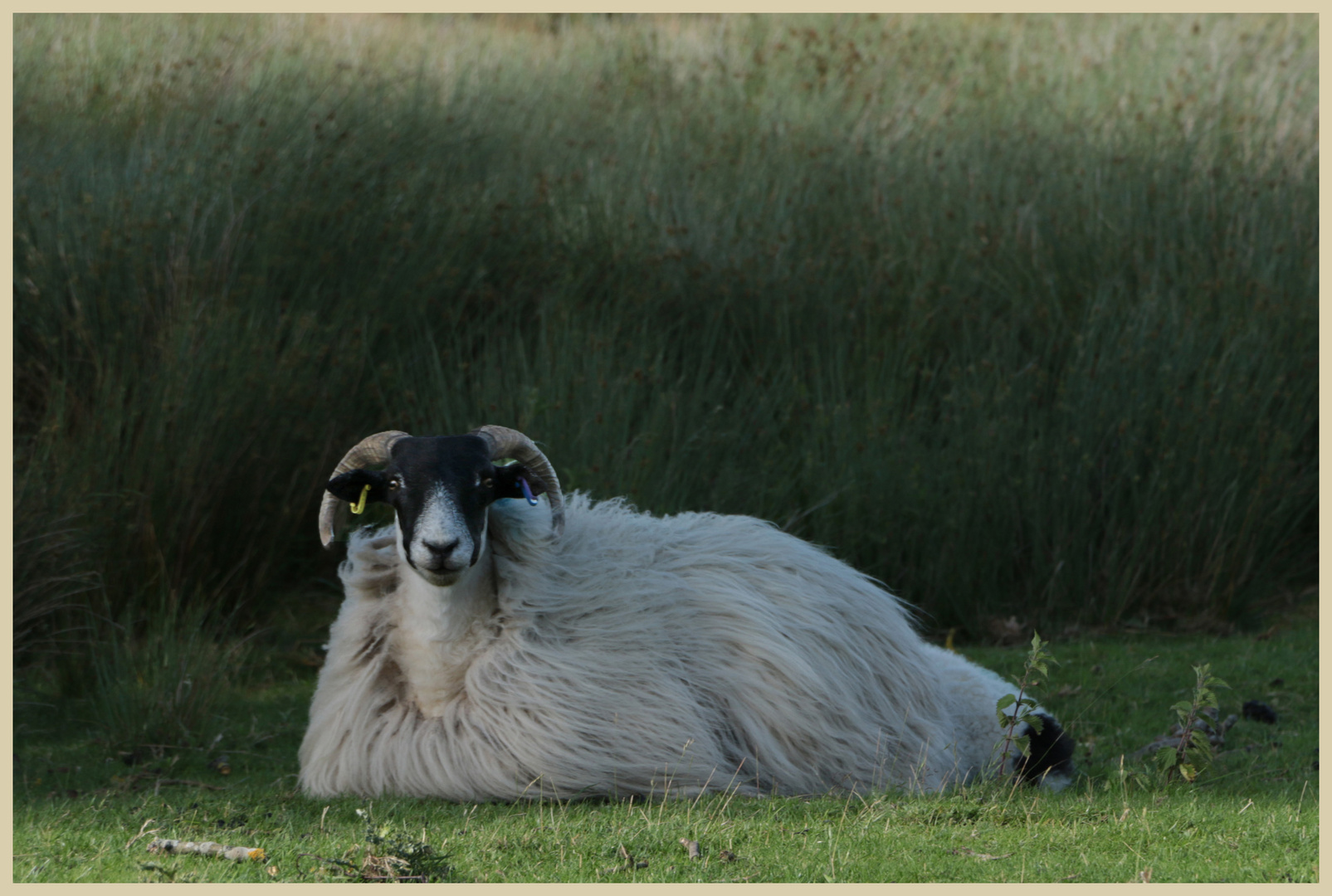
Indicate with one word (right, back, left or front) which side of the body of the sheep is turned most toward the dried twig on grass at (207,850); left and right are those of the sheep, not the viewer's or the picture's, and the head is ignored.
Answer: front

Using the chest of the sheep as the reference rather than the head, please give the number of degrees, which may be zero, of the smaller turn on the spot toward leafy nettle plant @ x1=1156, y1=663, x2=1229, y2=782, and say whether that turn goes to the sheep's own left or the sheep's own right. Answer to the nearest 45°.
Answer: approximately 135° to the sheep's own left

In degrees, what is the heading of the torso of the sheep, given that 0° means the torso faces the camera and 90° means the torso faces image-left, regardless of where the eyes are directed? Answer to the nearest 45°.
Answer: approximately 45°

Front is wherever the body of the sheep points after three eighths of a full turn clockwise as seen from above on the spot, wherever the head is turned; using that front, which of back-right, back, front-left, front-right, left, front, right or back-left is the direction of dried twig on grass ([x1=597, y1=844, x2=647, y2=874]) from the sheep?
back
